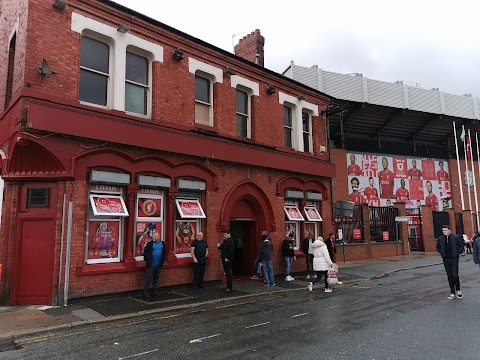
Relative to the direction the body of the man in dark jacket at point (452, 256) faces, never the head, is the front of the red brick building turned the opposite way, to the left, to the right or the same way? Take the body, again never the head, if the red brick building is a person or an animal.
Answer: to the left

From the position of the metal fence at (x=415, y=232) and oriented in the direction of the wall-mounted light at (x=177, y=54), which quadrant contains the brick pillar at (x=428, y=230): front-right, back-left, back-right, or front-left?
back-left

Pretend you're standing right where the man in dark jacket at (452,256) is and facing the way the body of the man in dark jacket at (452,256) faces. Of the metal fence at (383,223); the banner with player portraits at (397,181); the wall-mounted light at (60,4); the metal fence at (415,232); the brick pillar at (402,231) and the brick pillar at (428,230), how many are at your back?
5

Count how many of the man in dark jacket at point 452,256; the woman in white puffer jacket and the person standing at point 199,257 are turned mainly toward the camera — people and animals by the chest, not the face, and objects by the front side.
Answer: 2

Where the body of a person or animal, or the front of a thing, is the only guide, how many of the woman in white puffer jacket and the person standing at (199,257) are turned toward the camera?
1

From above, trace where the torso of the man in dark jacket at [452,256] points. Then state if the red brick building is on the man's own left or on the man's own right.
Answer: on the man's own right

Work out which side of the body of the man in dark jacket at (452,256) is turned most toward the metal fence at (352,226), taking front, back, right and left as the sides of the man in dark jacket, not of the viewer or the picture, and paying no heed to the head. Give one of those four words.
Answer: back

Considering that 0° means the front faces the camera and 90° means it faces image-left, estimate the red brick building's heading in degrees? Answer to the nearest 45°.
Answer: approximately 315°

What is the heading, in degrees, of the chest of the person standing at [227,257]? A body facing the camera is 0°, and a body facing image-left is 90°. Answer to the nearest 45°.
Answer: approximately 45°
